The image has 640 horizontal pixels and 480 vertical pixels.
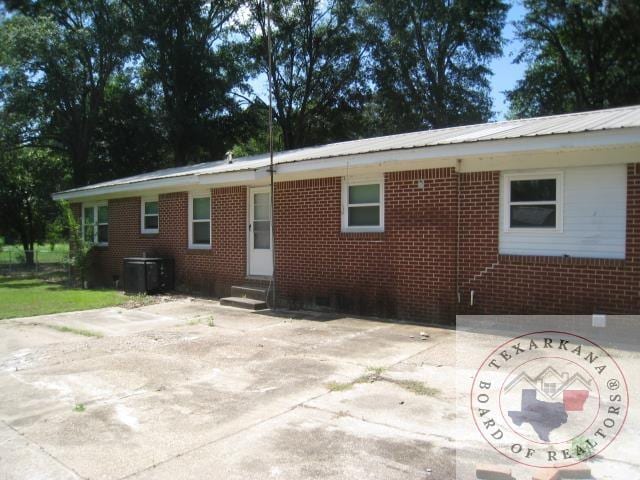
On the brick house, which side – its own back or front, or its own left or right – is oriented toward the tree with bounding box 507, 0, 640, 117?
back

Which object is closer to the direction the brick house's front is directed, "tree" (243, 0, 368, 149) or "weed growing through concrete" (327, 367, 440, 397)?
the weed growing through concrete

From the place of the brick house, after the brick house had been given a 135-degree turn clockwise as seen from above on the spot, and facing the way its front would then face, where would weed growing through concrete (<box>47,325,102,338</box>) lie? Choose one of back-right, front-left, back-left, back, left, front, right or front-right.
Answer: left

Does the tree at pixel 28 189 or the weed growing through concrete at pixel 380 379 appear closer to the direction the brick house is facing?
the weed growing through concrete

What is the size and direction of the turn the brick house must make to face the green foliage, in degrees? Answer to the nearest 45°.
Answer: approximately 90° to its right

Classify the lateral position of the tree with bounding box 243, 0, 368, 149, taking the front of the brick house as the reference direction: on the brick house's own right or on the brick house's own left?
on the brick house's own right

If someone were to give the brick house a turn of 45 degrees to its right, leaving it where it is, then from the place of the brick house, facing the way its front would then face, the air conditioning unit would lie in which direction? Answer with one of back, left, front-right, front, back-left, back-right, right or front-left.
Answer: front-right

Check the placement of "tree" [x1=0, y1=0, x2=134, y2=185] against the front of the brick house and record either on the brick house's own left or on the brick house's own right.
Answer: on the brick house's own right

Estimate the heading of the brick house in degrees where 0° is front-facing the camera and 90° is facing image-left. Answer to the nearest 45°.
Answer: approximately 45°

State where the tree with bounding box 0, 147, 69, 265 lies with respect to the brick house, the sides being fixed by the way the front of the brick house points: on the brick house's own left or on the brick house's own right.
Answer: on the brick house's own right

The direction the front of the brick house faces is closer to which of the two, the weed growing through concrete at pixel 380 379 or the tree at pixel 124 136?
the weed growing through concrete

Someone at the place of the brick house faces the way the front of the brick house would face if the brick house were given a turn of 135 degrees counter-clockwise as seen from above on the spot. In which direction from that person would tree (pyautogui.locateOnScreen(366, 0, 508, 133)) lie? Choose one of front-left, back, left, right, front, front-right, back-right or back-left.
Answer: left

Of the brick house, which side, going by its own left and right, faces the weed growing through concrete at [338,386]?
front

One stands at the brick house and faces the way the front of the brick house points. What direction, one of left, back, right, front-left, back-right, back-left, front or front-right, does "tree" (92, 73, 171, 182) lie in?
right
